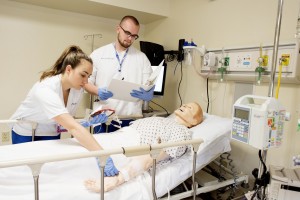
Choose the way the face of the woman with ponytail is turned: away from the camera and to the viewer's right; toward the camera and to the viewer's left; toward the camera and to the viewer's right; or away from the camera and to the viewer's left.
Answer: toward the camera and to the viewer's right

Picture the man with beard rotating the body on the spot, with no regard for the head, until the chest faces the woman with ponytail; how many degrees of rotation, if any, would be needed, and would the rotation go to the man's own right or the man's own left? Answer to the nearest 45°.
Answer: approximately 45° to the man's own right

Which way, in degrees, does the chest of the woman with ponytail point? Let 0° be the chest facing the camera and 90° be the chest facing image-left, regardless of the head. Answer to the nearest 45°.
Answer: approximately 315°

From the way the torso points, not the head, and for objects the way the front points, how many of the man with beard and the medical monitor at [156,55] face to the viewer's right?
0

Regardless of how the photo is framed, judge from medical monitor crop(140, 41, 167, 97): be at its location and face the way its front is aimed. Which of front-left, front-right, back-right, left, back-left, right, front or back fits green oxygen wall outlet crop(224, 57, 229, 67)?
left

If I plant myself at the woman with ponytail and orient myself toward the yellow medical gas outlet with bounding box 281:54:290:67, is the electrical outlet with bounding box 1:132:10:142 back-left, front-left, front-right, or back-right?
back-left

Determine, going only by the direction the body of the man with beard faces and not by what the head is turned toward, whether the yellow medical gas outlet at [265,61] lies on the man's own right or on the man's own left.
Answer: on the man's own left

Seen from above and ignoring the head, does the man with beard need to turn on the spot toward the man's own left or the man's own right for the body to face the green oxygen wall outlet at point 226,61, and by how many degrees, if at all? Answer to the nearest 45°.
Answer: approximately 90° to the man's own left

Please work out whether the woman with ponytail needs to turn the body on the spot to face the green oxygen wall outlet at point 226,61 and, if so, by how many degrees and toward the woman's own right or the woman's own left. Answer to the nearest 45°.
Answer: approximately 45° to the woman's own left

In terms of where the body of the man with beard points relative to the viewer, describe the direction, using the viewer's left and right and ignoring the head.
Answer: facing the viewer

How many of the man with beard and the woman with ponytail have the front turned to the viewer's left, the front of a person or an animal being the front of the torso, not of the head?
0

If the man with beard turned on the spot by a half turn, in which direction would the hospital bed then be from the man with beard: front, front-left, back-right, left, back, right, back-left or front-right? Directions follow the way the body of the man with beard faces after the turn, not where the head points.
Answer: back

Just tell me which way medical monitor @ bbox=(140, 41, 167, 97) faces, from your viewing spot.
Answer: facing the viewer and to the left of the viewer

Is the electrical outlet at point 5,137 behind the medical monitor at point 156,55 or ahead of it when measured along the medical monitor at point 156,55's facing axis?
ahead

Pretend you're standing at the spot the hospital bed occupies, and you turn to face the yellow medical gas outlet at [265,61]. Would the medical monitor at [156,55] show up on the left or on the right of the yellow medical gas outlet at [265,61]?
left

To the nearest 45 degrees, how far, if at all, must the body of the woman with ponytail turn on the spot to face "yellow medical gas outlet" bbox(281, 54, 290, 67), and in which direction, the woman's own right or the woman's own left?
approximately 45° to the woman's own left

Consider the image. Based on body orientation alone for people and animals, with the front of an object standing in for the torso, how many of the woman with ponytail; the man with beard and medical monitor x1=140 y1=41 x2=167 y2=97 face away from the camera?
0

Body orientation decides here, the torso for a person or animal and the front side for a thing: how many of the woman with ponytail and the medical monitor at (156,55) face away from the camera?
0
